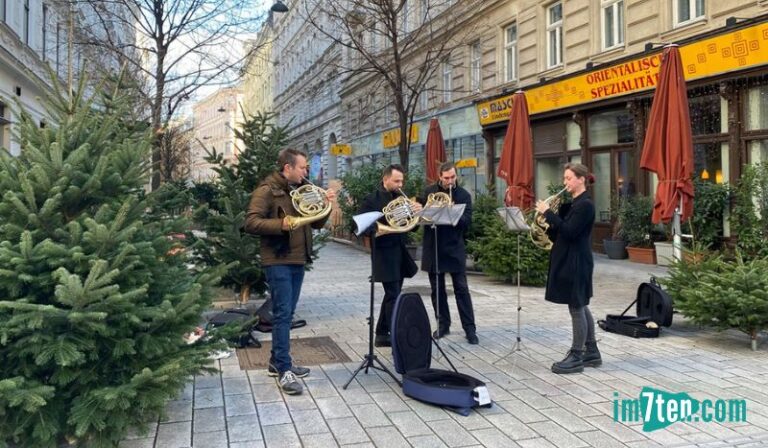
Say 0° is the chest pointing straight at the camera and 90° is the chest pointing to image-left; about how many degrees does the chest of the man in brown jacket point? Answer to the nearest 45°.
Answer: approximately 270°

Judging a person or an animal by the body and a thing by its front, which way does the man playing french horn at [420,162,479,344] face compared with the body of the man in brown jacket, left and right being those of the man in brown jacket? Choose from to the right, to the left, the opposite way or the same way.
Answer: to the right

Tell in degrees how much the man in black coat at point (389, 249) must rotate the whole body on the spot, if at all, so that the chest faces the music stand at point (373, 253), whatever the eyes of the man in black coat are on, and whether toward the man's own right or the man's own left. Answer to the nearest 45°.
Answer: approximately 45° to the man's own right

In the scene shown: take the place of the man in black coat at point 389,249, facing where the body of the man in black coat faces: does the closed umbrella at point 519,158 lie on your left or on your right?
on your left

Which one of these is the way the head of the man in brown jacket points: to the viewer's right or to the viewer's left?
to the viewer's right

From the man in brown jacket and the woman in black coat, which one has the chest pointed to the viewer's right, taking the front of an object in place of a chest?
the man in brown jacket

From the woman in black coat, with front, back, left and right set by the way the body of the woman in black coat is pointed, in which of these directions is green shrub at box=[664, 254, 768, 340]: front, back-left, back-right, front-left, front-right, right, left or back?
back-right

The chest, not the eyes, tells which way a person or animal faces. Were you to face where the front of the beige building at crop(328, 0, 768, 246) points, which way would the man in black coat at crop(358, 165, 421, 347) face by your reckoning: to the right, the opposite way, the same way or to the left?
to the left

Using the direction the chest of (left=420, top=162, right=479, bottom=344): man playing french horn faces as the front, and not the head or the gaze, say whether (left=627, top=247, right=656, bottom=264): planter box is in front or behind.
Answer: behind

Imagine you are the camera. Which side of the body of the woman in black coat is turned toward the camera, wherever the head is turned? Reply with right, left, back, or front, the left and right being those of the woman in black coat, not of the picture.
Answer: left

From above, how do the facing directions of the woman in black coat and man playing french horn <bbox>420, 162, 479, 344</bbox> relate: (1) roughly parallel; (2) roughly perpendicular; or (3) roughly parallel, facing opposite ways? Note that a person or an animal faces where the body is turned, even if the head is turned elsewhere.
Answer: roughly perpendicular

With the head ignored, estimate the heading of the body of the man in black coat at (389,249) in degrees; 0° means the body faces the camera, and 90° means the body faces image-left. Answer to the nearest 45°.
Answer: approximately 315°

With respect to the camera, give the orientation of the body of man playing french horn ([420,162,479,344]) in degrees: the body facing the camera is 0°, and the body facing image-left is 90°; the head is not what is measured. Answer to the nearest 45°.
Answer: approximately 0°
